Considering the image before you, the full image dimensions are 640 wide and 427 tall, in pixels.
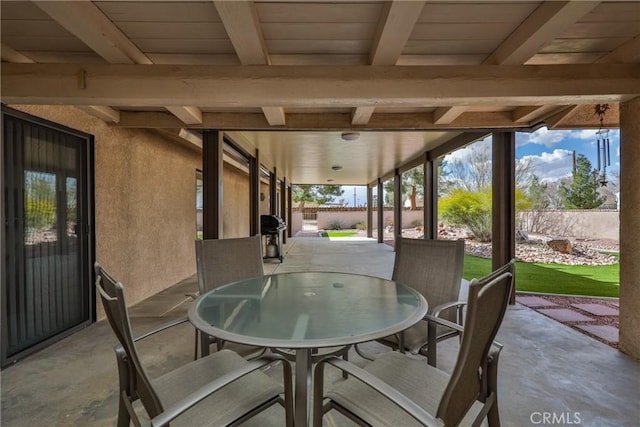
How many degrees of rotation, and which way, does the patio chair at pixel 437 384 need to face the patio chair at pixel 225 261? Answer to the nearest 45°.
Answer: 0° — it already faces it

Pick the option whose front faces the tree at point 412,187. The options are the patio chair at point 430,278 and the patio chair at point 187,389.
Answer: the patio chair at point 187,389

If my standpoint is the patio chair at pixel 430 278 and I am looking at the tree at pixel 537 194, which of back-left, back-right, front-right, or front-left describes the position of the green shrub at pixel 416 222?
front-left

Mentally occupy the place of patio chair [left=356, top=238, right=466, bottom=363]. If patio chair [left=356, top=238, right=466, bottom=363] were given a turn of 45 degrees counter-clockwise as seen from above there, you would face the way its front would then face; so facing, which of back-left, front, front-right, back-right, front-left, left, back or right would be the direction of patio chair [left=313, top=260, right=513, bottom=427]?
front

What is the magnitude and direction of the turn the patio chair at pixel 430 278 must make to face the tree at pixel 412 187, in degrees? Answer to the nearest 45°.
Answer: approximately 135° to its right

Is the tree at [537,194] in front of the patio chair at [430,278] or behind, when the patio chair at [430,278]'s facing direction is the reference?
behind

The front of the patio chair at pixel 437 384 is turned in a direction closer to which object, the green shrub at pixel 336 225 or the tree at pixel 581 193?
the green shrub

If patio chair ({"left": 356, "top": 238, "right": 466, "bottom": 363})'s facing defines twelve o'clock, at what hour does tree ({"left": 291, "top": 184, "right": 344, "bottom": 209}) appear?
The tree is roughly at 4 o'clock from the patio chair.

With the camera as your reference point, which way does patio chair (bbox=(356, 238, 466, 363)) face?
facing the viewer and to the left of the viewer

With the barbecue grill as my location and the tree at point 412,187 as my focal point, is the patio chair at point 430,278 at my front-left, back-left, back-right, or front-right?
back-right

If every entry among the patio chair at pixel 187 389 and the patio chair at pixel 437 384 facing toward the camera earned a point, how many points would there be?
0

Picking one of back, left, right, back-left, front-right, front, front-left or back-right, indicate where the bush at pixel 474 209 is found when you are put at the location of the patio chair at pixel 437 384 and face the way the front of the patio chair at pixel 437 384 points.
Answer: front-right

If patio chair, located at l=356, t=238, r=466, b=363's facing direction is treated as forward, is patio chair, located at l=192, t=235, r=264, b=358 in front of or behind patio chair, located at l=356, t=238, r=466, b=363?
in front

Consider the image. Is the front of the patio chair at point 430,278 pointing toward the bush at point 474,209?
no

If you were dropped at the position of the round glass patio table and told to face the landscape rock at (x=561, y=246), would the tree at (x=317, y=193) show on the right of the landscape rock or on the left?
left

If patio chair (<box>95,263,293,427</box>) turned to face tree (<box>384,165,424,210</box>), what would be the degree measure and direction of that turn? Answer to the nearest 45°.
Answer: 0° — it already faces it

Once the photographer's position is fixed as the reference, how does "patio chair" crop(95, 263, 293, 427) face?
facing away from the viewer and to the right of the viewer

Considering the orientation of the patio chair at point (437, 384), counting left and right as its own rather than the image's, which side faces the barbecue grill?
front

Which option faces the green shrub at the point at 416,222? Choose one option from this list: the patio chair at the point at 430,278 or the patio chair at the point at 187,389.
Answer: the patio chair at the point at 187,389

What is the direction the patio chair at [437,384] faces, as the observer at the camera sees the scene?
facing away from the viewer and to the left of the viewer

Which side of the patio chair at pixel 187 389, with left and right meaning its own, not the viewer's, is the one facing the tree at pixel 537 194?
front

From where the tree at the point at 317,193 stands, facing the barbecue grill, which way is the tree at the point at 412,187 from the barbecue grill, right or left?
left
